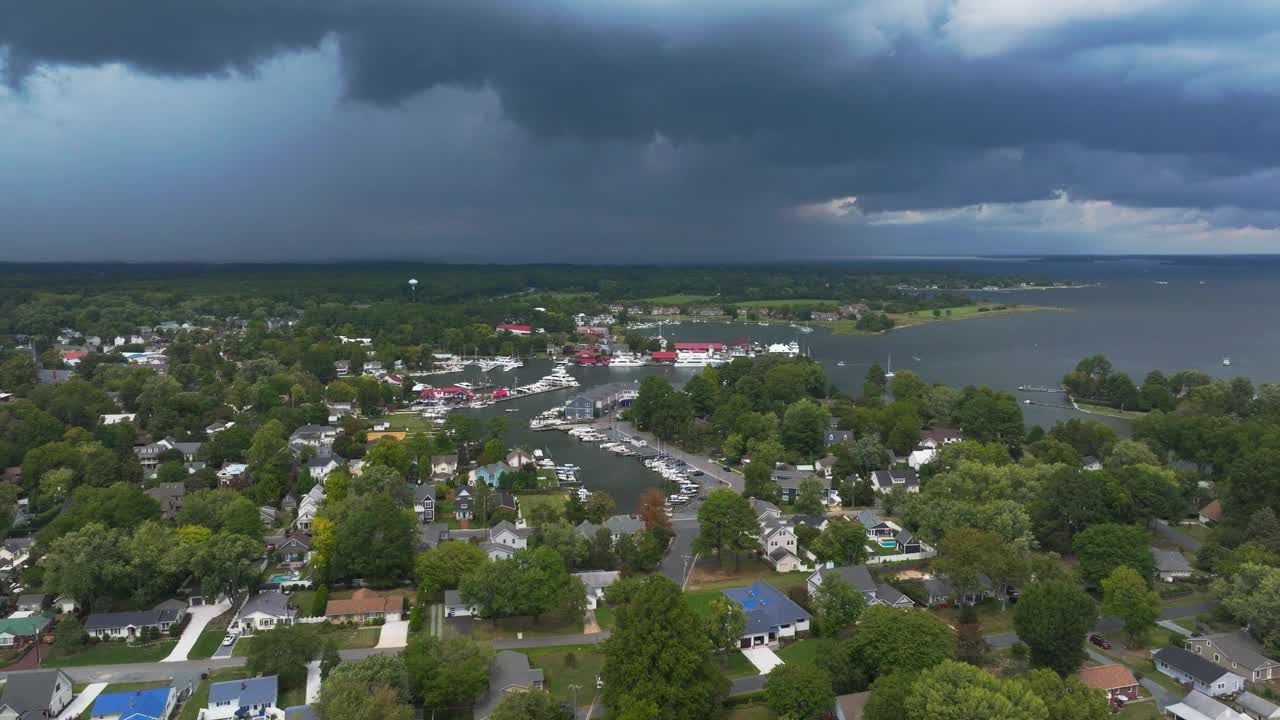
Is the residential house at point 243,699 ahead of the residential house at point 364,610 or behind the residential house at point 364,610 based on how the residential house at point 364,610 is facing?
ahead

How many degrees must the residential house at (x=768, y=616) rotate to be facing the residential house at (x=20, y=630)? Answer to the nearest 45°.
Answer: approximately 90° to its right

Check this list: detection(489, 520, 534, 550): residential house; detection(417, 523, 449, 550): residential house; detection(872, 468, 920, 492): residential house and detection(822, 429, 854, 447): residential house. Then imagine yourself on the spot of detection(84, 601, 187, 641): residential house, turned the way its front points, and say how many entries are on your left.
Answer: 4

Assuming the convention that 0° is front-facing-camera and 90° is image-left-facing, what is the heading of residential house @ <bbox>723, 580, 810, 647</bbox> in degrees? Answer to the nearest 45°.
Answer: approximately 0°

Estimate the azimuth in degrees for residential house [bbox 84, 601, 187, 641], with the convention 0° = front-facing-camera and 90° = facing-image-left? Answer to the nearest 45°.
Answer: approximately 0°

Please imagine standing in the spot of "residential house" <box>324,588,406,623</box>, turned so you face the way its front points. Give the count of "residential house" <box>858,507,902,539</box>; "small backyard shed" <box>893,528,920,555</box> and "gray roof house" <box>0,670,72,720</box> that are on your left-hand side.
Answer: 2

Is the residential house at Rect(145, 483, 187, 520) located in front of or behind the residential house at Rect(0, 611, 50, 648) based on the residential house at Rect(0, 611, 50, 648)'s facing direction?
behind

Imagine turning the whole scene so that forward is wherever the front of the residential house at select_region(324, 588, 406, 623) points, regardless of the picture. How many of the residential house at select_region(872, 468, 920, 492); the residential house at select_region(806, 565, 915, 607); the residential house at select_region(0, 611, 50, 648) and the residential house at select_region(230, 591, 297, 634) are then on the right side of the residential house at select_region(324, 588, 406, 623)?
2

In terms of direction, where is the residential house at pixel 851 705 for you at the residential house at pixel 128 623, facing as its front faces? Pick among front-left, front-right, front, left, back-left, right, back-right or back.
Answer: front-left

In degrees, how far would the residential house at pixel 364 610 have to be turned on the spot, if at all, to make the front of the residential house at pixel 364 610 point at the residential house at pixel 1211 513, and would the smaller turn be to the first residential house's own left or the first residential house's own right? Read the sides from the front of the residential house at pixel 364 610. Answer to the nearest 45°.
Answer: approximately 90° to the first residential house's own left

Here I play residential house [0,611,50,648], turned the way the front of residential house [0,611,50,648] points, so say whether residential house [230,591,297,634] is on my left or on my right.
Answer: on my left
